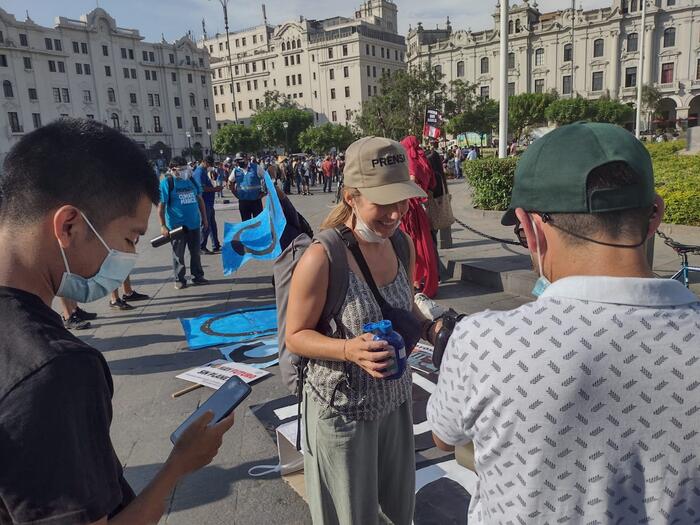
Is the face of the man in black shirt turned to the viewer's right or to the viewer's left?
to the viewer's right

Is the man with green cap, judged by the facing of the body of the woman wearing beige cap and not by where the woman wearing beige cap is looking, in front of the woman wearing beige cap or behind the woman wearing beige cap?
in front

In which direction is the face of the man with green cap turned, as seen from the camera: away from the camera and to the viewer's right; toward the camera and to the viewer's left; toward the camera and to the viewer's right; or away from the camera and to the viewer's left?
away from the camera and to the viewer's left

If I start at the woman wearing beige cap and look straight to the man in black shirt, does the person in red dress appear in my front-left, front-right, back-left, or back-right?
back-right

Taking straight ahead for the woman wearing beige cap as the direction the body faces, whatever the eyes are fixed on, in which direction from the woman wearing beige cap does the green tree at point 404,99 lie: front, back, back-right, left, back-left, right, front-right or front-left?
back-left

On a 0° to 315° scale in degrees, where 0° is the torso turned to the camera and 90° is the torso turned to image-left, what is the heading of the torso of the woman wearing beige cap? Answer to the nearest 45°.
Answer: approximately 315°

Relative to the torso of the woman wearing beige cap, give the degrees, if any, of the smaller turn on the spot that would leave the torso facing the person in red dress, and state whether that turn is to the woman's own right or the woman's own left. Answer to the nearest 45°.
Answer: approximately 135° to the woman's own left

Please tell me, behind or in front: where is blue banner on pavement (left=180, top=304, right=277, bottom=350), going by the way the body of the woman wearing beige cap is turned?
behind

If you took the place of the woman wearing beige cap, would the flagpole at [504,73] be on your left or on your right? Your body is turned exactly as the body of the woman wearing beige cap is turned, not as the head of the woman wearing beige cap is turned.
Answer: on your left

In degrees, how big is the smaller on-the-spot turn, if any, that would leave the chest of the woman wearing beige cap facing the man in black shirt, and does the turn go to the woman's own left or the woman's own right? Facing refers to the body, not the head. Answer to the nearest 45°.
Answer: approximately 90° to the woman's own right

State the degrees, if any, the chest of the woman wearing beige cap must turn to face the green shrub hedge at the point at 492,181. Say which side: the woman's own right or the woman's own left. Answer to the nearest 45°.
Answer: approximately 135° to the woman's own left

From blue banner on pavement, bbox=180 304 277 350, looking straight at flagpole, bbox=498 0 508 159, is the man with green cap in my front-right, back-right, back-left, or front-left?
back-right

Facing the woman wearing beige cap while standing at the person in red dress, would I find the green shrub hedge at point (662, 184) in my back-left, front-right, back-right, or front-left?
back-left
